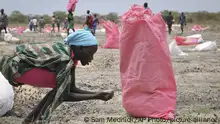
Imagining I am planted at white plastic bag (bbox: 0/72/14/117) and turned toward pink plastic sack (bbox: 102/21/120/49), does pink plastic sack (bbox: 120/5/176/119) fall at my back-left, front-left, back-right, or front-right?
front-right

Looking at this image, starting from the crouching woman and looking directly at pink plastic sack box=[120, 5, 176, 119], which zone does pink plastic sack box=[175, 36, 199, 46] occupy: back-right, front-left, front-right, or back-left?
front-left

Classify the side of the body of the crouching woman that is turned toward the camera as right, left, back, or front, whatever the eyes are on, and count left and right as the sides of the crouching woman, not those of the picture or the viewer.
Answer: right

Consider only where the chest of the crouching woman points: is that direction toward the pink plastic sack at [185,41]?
no

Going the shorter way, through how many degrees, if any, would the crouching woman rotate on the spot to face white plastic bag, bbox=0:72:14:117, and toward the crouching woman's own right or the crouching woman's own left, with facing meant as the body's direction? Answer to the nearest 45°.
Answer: approximately 135° to the crouching woman's own left

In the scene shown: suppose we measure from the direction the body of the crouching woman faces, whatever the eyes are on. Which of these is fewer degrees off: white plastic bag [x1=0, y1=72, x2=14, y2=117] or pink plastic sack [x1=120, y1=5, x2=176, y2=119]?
the pink plastic sack

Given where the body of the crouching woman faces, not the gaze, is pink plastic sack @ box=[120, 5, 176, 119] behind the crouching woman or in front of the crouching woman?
in front

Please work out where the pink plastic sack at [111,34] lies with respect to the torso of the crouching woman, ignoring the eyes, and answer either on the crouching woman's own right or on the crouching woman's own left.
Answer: on the crouching woman's own left

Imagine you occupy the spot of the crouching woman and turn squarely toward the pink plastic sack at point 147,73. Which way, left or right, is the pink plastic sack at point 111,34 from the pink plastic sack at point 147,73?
left
